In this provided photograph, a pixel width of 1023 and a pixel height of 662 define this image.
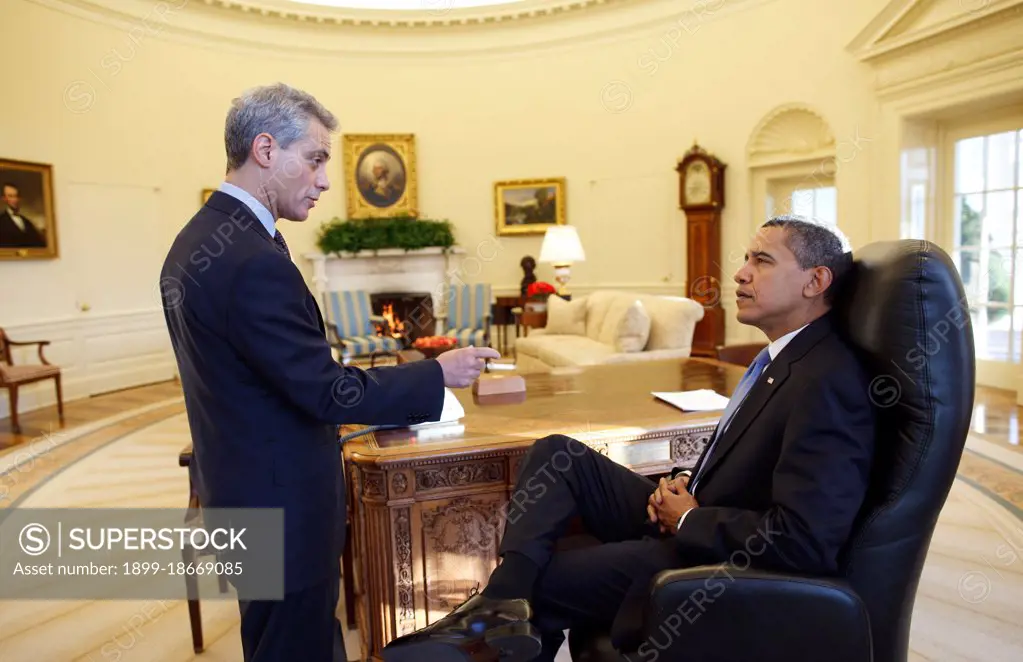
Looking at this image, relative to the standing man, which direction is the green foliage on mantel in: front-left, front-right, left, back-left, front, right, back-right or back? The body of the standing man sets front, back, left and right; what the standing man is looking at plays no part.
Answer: left

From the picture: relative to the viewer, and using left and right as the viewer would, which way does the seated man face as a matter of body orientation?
facing to the left of the viewer

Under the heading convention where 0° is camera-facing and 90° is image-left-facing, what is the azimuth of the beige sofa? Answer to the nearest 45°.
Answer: approximately 45°

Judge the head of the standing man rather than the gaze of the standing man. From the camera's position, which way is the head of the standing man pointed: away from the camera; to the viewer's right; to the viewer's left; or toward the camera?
to the viewer's right

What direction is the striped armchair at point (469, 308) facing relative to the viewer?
toward the camera

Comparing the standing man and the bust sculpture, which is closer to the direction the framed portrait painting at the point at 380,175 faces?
the standing man

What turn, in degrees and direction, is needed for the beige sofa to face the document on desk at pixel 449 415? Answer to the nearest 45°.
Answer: approximately 45° to its left

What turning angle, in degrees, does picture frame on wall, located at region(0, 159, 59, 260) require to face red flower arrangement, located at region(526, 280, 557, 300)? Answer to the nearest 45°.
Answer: approximately 45° to its left

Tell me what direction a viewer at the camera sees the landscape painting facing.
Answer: facing the viewer

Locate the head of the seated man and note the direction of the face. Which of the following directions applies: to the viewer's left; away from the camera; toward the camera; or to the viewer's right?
to the viewer's left

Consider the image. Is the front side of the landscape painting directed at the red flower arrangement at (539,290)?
yes

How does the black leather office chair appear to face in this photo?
to the viewer's left

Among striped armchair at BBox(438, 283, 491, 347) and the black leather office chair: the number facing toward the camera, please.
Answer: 1

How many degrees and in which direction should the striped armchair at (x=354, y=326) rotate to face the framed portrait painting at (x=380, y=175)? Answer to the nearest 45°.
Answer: approximately 135° to its left
